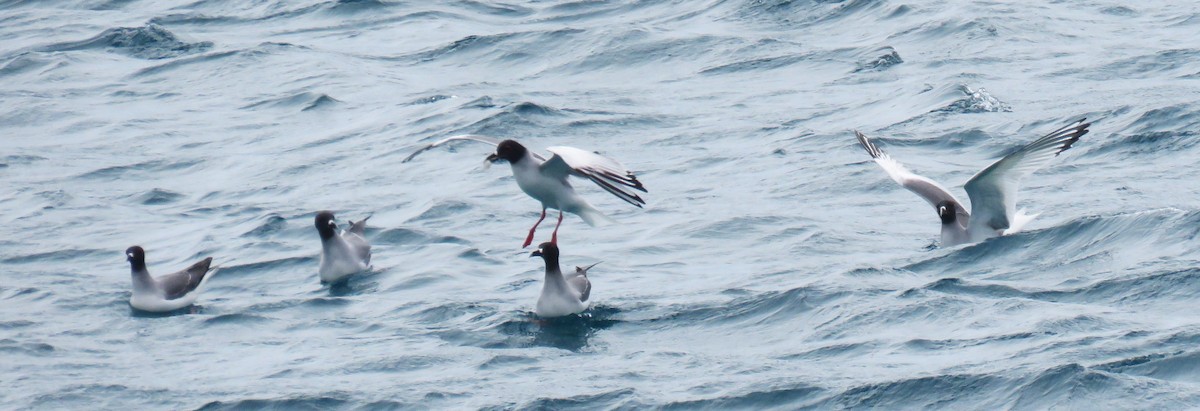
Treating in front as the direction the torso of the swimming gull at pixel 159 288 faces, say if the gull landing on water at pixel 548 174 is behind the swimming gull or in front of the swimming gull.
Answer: behind

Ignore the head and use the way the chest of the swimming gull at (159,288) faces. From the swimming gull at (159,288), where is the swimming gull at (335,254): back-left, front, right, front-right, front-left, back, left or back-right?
back

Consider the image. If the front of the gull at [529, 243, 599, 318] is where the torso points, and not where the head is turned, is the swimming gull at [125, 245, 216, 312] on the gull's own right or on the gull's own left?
on the gull's own right

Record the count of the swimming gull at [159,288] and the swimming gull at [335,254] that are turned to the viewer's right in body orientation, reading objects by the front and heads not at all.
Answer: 0

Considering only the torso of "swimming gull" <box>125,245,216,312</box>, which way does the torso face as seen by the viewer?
to the viewer's left

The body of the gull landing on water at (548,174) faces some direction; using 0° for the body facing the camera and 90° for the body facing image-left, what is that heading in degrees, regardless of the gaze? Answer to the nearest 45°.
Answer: approximately 45°

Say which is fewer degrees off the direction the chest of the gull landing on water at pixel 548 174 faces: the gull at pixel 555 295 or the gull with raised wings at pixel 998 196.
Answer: the gull

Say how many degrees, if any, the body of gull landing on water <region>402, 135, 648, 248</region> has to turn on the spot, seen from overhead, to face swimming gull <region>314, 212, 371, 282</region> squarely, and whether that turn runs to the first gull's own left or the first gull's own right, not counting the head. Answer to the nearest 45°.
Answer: approximately 45° to the first gull's own right
